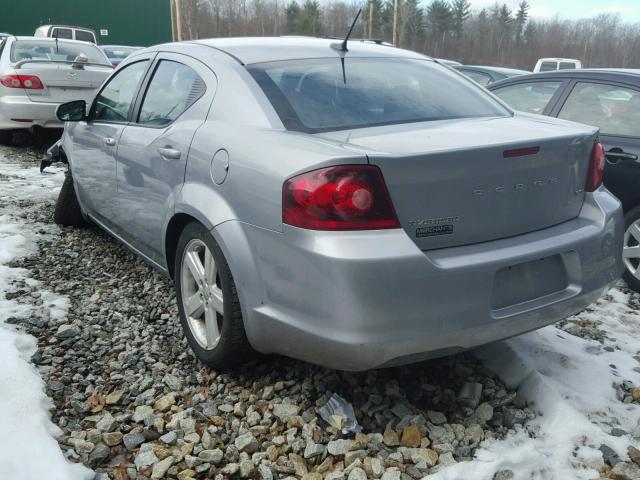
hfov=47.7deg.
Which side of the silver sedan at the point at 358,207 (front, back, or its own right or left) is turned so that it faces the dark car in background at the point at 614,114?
right

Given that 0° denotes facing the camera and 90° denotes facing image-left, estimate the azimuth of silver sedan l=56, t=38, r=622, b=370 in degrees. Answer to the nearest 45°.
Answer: approximately 135°

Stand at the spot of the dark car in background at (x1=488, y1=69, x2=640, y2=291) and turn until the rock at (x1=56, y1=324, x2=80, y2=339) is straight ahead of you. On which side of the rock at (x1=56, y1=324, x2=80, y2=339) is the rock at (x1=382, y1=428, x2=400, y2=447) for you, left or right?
left

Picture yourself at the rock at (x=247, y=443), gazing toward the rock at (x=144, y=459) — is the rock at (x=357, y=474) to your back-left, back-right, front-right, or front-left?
back-left
